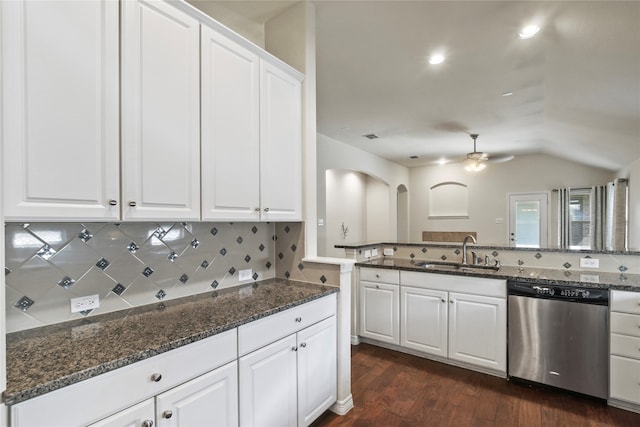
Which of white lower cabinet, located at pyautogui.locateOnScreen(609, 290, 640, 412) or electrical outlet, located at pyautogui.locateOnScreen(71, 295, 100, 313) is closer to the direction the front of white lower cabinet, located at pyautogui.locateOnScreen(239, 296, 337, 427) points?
the white lower cabinet

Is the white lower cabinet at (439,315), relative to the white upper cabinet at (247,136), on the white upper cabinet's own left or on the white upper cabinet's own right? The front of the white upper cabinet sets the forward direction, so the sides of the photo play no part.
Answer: on the white upper cabinet's own left

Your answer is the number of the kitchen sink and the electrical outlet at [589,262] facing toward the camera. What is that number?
2

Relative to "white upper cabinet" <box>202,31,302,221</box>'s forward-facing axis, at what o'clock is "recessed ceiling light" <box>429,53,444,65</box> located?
The recessed ceiling light is roughly at 10 o'clock from the white upper cabinet.

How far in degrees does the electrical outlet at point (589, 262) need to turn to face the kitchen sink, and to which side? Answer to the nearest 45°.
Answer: approximately 90° to its right

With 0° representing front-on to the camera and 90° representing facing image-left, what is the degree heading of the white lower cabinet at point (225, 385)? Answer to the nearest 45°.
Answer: approximately 315°

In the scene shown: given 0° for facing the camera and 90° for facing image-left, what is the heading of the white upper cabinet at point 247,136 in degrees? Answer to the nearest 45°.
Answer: approximately 315°

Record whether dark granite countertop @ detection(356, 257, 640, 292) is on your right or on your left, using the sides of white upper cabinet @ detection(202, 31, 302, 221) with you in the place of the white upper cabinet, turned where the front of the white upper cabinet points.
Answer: on your left

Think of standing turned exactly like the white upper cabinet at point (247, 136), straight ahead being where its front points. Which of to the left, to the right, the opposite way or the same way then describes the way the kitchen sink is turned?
to the right

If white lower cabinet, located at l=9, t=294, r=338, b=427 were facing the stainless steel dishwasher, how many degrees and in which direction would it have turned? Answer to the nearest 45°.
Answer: approximately 45° to its left

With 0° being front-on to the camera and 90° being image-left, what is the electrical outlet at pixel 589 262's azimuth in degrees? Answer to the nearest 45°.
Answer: approximately 0°
